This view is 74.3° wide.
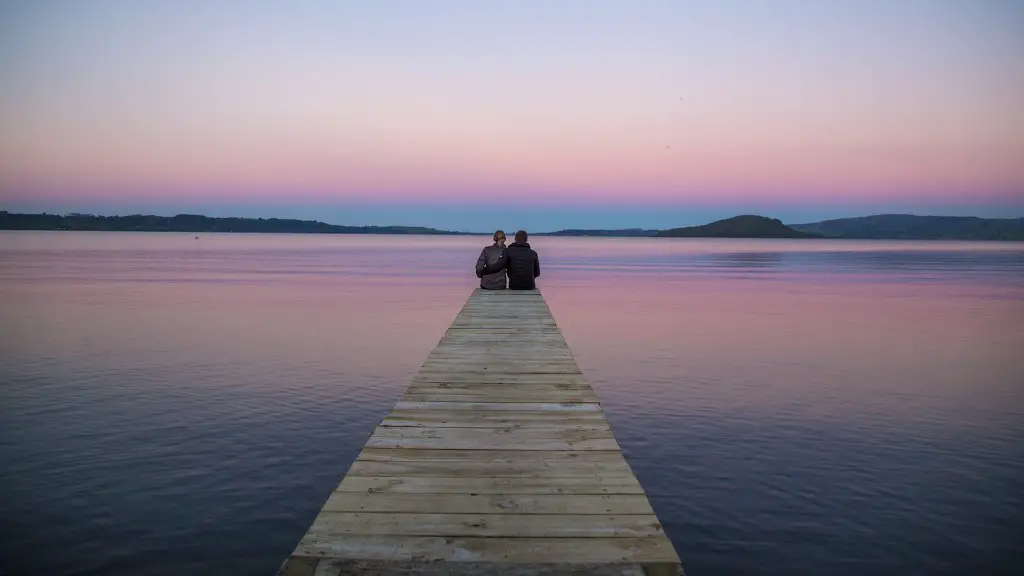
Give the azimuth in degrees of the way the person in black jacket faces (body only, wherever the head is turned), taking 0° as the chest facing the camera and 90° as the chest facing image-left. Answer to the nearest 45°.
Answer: approximately 180°
